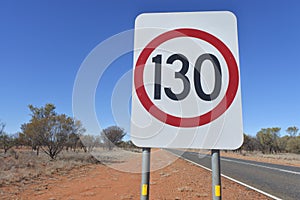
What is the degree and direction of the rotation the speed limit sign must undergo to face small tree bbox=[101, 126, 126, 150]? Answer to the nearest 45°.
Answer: approximately 135° to its right

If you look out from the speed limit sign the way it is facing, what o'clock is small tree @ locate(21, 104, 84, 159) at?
The small tree is roughly at 5 o'clock from the speed limit sign.

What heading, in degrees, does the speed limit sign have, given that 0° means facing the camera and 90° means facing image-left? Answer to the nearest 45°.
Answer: approximately 0°
